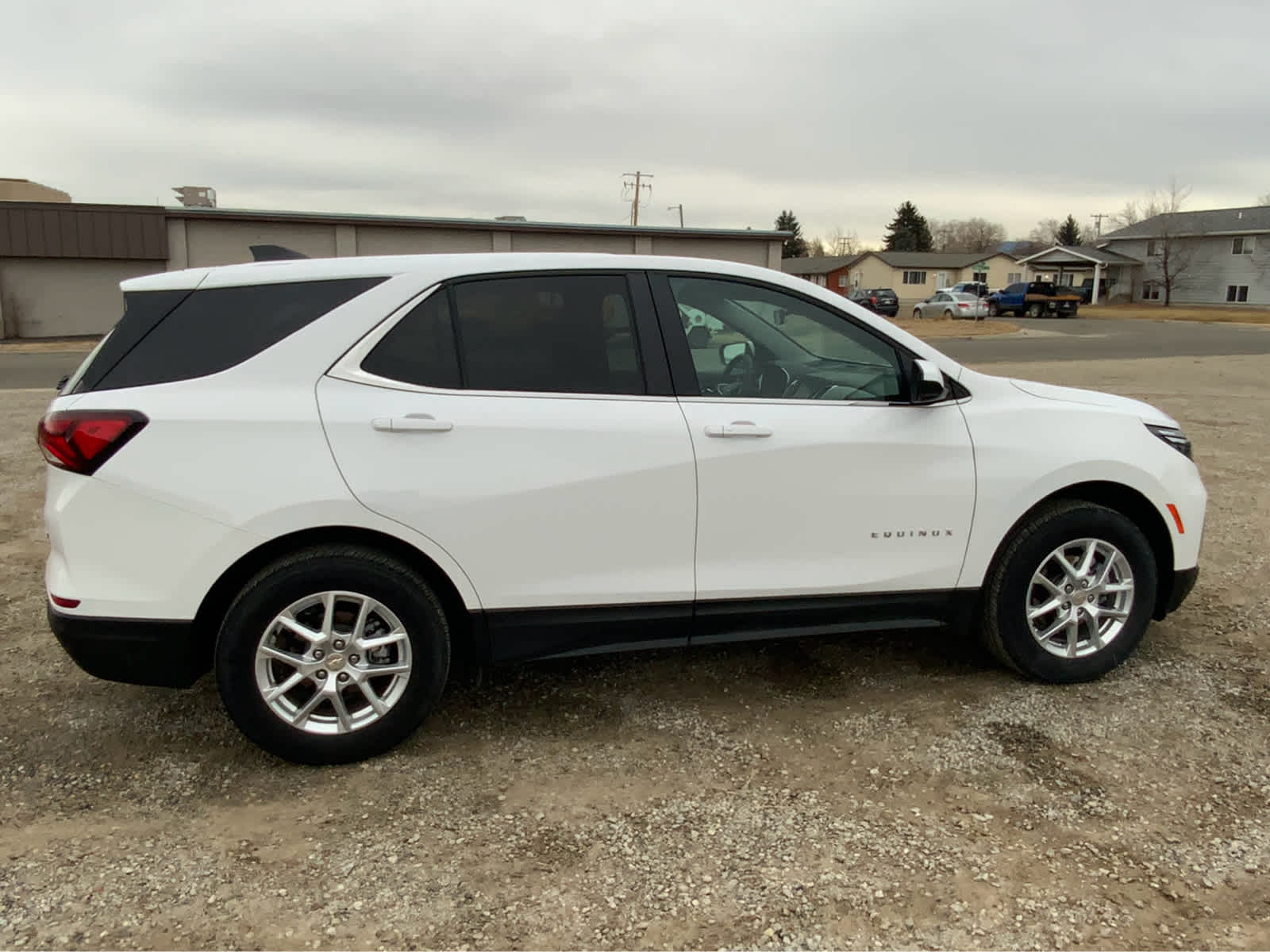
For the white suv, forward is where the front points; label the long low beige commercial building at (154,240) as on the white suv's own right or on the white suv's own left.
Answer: on the white suv's own left

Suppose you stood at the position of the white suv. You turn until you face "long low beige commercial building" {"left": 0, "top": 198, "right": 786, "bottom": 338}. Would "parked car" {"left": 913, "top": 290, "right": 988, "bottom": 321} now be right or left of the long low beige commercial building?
right

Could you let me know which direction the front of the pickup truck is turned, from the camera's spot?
facing away from the viewer and to the left of the viewer

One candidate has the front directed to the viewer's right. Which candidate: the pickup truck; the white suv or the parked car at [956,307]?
the white suv

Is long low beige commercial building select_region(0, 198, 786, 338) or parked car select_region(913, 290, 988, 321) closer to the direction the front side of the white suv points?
the parked car

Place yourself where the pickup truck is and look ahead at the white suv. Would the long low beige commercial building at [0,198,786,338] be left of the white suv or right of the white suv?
right

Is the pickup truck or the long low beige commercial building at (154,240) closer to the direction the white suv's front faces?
the pickup truck

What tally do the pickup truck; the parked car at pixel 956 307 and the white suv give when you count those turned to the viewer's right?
1

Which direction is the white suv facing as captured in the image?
to the viewer's right

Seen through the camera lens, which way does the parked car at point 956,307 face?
facing away from the viewer and to the left of the viewer

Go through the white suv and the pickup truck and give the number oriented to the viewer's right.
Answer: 1
